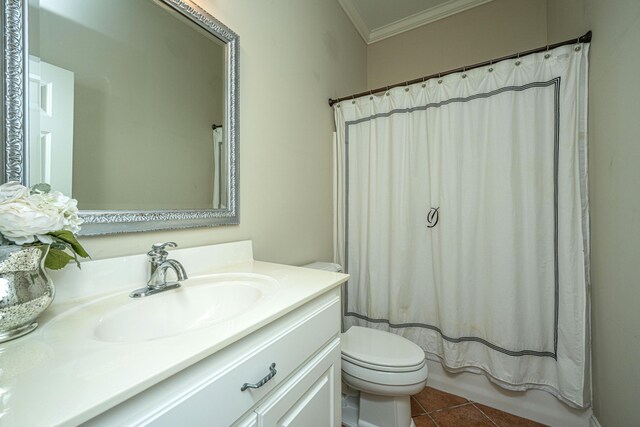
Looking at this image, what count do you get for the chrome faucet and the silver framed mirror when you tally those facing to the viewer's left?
0

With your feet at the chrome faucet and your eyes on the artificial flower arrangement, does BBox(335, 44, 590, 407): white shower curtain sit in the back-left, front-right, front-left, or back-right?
back-left

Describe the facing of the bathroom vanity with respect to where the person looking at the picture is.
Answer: facing the viewer and to the right of the viewer

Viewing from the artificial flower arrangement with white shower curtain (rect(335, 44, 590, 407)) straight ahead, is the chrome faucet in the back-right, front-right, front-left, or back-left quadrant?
front-left

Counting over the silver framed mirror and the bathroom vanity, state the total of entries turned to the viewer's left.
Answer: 0

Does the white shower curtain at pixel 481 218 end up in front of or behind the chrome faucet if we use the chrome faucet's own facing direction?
in front

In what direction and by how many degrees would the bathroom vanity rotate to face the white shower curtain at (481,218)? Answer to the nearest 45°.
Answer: approximately 45° to its left

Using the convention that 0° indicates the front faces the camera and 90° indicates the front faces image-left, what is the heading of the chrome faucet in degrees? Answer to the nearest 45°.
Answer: approximately 315°

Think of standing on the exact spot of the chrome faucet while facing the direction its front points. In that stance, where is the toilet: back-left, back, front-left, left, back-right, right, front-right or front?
front-left

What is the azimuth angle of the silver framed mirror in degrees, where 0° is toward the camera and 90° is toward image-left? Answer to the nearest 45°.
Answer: approximately 315°

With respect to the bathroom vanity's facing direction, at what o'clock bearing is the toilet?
The toilet is roughly at 10 o'clock from the bathroom vanity.

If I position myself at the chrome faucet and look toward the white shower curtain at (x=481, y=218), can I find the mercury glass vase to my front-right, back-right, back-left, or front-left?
back-right
